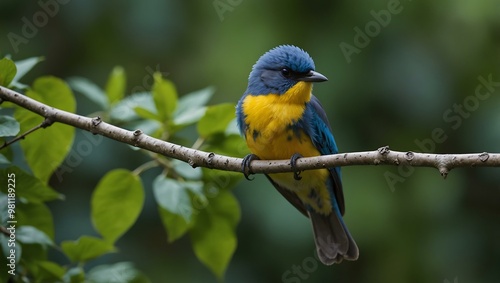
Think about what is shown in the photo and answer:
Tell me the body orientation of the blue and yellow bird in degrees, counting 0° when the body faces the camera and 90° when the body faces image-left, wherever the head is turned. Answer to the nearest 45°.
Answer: approximately 45°

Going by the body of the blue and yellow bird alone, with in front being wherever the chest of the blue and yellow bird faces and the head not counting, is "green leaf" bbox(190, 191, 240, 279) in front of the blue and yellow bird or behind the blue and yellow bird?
in front

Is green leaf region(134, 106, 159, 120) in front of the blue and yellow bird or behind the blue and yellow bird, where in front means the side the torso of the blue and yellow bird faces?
in front

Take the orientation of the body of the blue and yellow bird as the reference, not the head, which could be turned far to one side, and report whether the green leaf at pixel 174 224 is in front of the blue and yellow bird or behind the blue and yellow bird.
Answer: in front
